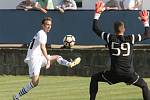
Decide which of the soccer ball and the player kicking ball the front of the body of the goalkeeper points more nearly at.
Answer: the soccer ball

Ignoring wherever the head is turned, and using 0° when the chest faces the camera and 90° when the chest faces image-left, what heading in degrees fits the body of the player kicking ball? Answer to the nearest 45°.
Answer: approximately 270°

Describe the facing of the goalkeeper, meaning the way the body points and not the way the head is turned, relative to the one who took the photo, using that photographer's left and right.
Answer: facing away from the viewer

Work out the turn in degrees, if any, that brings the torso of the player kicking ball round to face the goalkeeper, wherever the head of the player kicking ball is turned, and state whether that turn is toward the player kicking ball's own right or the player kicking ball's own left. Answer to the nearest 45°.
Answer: approximately 45° to the player kicking ball's own right

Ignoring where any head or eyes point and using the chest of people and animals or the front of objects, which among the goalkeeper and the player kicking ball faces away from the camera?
the goalkeeper

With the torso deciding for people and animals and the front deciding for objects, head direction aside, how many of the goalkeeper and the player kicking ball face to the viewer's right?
1
